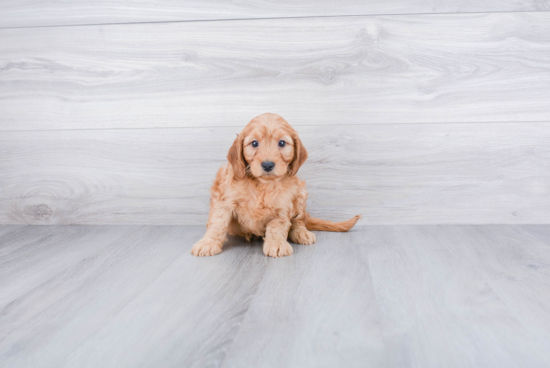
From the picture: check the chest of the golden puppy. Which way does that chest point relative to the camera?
toward the camera
